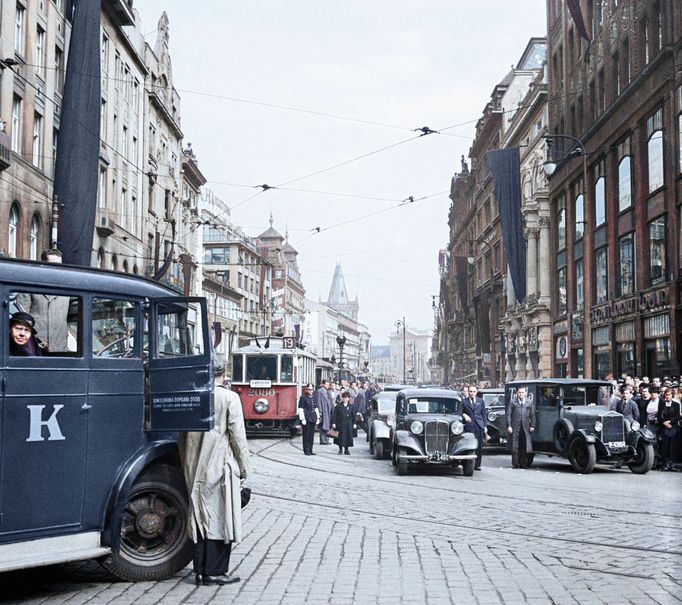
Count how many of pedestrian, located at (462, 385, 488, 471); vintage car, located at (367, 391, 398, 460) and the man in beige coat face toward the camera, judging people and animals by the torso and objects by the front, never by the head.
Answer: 2

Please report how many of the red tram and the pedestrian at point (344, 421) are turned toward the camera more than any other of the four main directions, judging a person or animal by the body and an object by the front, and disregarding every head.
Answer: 2

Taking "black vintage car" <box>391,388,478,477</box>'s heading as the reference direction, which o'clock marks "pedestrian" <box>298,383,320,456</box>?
The pedestrian is roughly at 5 o'clock from the black vintage car.

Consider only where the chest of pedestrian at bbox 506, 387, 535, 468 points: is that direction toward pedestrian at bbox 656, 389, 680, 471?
no

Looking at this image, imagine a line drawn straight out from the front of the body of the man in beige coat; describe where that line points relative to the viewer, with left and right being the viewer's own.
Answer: facing away from the viewer and to the right of the viewer

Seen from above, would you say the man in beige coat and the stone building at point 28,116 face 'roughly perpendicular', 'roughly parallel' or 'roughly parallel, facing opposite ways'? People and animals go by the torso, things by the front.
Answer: roughly perpendicular

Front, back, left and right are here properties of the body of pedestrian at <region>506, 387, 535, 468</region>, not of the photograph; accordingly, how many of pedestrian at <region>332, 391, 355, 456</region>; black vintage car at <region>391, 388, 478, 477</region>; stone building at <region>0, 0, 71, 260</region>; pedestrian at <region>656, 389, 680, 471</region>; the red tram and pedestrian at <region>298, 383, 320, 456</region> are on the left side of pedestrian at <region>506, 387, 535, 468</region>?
1

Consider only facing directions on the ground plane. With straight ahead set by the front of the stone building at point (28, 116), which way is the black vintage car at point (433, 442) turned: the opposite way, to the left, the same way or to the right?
to the right

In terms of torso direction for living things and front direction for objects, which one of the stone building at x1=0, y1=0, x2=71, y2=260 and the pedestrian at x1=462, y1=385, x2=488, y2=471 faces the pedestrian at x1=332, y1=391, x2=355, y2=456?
the stone building

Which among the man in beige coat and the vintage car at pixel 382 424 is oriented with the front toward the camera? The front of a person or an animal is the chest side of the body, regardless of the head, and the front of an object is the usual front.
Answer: the vintage car

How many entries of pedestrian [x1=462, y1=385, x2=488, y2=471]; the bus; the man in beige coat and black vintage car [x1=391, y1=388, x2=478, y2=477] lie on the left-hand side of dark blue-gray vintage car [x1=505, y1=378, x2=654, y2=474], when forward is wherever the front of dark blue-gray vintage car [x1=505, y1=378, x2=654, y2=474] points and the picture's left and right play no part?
0

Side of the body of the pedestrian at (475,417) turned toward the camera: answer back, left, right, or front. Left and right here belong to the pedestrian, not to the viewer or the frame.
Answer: front

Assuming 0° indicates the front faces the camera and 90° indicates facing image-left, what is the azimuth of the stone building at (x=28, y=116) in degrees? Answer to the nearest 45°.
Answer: approximately 315°

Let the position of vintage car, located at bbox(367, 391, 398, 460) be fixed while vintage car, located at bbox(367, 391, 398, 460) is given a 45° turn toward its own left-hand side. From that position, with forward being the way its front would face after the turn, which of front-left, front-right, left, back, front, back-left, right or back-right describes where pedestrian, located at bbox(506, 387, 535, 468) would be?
front

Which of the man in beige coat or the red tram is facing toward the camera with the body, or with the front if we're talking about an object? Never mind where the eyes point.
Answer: the red tram

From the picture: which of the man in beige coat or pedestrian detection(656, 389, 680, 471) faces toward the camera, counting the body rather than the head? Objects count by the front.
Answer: the pedestrian

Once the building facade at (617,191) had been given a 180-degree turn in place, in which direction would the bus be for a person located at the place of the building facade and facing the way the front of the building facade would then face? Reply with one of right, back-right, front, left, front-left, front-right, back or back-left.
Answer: back-right

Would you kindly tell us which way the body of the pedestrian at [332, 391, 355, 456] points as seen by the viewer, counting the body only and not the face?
toward the camera

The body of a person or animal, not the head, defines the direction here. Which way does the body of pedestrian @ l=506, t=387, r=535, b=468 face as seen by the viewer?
toward the camera

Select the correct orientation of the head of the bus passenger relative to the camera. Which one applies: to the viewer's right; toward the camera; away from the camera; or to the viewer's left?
toward the camera

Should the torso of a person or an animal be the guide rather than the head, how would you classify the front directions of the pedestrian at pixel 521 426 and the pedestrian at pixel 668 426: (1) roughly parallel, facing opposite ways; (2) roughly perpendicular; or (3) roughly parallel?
roughly parallel
